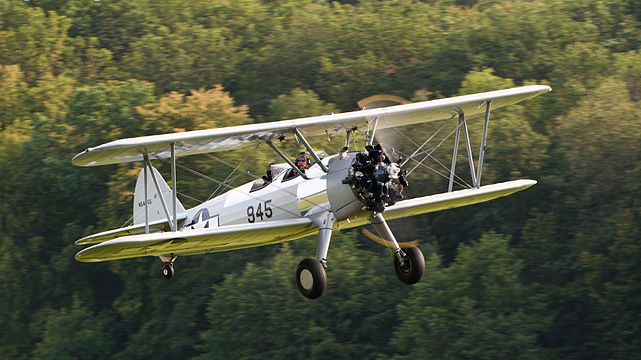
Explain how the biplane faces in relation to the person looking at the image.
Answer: facing the viewer and to the right of the viewer

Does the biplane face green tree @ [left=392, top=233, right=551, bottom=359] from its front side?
no

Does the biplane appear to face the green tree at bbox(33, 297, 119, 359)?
no

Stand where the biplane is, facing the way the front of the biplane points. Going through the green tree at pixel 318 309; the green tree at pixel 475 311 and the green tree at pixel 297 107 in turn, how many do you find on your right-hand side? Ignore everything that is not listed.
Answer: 0

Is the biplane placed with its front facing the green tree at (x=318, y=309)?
no

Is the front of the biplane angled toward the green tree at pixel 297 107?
no
